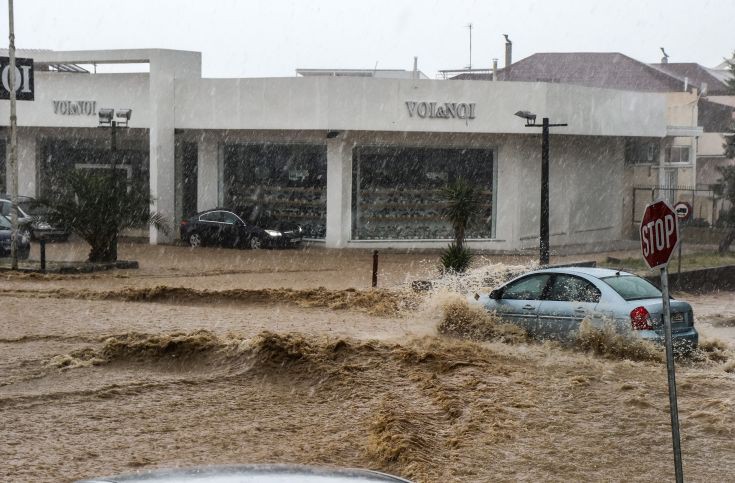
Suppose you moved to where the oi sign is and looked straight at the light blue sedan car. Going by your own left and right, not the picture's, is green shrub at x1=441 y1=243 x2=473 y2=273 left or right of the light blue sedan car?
left

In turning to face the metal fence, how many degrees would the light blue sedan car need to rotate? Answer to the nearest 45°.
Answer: approximately 45° to its right

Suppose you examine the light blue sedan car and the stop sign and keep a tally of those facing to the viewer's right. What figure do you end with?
0

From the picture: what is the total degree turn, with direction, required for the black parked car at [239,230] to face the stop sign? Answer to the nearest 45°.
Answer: approximately 45° to its right

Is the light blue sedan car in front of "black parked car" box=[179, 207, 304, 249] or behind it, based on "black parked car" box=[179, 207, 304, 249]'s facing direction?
in front

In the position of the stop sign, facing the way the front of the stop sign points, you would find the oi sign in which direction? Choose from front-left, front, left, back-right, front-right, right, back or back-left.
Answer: right

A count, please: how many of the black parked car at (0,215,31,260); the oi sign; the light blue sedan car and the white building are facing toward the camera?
2

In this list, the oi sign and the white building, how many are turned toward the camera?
2

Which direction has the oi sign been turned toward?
toward the camera

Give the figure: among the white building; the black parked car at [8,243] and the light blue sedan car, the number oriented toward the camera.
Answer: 1

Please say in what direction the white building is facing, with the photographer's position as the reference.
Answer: facing the viewer
